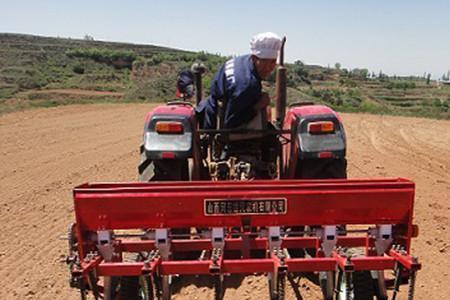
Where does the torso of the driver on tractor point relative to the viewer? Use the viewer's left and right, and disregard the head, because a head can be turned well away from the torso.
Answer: facing away from the viewer and to the right of the viewer

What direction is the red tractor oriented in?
away from the camera
